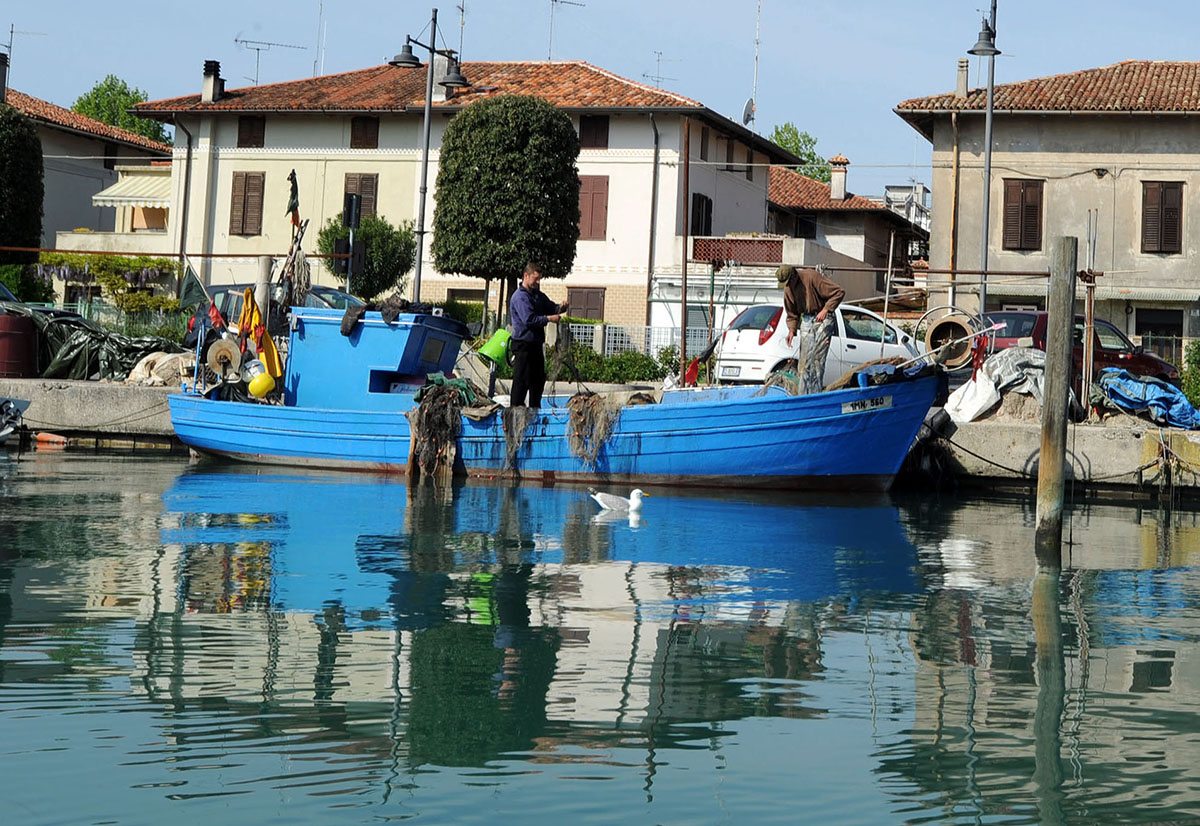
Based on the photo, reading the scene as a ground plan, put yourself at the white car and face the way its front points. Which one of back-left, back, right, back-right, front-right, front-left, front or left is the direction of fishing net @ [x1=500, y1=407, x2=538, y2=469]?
back

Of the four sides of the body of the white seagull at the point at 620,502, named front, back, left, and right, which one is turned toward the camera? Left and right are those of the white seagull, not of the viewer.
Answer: right

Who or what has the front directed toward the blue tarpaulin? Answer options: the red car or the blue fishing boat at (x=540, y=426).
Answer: the blue fishing boat

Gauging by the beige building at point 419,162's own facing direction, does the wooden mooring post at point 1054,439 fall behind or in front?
in front

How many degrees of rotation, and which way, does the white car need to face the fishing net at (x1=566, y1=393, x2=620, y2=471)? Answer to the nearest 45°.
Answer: approximately 180°

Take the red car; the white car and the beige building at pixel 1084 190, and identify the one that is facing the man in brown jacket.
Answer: the beige building

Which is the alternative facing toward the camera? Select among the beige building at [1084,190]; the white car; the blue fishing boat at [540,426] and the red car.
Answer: the beige building

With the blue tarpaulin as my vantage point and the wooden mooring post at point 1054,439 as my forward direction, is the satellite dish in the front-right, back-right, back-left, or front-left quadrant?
back-right

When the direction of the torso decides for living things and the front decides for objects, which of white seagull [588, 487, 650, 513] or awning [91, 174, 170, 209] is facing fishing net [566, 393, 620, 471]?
the awning

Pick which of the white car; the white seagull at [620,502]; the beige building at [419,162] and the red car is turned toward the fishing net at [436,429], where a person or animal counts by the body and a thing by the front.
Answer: the beige building

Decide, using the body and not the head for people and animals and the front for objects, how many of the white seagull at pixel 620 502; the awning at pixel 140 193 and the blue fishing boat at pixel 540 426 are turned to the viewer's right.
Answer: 2
